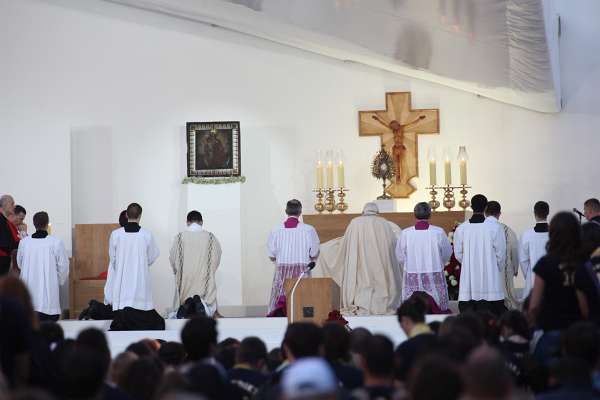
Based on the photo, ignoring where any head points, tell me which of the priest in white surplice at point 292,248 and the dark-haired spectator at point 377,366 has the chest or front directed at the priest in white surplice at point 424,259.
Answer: the dark-haired spectator

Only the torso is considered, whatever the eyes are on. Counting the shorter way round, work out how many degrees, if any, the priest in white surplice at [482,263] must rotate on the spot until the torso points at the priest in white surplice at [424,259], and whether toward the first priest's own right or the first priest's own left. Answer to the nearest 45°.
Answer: approximately 90° to the first priest's own left

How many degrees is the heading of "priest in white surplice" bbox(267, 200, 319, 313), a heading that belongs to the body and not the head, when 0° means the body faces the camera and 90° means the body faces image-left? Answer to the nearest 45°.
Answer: approximately 180°

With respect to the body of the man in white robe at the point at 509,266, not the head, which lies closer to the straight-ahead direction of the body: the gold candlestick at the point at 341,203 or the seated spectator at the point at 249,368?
the gold candlestick

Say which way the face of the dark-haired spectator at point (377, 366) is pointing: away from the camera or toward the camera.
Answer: away from the camera

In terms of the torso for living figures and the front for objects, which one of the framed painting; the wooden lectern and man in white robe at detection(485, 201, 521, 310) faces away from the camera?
the man in white robe

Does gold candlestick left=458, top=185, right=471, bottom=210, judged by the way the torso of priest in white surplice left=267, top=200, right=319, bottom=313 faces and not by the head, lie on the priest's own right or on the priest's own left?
on the priest's own right

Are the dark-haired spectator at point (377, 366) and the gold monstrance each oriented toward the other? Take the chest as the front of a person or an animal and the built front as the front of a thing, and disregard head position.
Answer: yes

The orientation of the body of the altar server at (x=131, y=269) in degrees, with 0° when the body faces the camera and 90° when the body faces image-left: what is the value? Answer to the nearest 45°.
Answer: approximately 180°

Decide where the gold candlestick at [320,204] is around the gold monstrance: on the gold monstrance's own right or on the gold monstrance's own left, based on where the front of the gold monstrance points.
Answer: on the gold monstrance's own right

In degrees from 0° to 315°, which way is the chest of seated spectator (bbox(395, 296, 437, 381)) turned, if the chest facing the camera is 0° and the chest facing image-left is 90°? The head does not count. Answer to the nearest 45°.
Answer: approximately 135°

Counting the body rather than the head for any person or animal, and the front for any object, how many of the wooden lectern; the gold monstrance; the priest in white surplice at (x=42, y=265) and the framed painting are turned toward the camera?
3

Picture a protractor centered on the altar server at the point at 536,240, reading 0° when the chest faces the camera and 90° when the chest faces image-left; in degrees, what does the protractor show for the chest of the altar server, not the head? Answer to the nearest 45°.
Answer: approximately 180°

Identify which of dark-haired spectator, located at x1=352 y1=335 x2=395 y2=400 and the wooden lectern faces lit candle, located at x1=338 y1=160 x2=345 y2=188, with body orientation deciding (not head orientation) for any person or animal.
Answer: the dark-haired spectator

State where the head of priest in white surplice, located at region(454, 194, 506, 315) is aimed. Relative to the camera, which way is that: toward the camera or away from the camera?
away from the camera

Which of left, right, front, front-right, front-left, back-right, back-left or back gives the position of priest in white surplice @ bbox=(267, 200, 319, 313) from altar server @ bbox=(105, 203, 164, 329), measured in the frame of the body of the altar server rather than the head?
right

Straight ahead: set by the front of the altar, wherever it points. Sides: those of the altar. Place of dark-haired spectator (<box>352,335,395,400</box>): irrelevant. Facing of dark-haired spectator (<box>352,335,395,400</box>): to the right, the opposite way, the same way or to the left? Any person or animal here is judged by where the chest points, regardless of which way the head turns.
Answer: the opposite way
